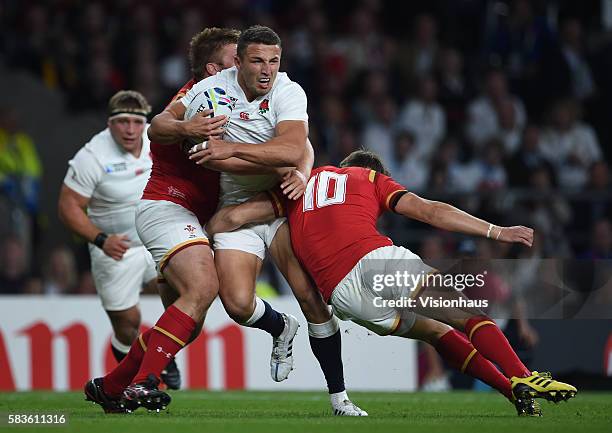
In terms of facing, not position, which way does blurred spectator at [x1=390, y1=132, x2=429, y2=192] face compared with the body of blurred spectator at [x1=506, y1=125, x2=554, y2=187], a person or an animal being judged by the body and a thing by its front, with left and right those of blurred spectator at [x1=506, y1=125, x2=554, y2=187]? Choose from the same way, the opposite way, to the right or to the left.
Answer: the same way

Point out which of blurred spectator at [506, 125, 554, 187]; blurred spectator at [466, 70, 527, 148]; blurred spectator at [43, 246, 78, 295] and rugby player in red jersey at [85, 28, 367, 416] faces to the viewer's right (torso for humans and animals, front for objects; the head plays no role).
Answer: the rugby player in red jersey

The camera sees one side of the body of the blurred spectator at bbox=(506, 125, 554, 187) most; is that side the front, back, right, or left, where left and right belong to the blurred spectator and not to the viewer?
front

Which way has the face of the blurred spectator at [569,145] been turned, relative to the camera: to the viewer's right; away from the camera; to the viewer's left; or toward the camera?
toward the camera

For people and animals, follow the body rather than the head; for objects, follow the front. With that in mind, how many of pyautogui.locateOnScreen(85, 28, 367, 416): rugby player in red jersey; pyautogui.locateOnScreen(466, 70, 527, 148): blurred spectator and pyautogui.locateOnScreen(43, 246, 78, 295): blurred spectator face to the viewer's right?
1

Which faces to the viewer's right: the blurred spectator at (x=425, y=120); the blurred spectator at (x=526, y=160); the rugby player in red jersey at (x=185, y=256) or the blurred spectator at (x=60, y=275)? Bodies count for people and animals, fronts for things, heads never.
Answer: the rugby player in red jersey

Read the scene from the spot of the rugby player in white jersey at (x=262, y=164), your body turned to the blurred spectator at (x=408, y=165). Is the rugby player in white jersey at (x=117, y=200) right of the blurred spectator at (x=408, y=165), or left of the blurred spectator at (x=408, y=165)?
left

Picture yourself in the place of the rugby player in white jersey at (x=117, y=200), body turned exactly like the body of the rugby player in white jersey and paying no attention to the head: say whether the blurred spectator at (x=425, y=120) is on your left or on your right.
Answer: on your left

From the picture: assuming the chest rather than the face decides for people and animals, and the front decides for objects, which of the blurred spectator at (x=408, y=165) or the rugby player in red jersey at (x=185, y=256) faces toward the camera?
the blurred spectator

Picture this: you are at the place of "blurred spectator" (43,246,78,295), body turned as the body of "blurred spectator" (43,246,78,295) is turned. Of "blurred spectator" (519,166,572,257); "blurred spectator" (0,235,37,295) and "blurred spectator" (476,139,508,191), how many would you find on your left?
2

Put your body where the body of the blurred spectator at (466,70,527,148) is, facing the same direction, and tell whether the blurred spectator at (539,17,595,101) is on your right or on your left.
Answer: on your left

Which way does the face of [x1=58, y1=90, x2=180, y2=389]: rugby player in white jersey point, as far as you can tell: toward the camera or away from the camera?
toward the camera

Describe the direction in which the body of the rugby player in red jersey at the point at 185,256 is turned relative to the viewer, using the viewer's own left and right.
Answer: facing to the right of the viewer

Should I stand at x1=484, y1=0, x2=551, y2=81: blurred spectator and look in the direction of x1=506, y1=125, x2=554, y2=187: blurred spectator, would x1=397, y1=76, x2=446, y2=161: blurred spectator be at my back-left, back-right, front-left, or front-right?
front-right

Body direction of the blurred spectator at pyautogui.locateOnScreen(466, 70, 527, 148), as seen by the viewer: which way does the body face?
toward the camera

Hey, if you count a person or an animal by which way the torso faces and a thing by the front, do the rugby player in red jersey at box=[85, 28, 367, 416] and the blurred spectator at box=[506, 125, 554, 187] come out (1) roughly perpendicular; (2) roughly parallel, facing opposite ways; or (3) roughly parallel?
roughly perpendicular

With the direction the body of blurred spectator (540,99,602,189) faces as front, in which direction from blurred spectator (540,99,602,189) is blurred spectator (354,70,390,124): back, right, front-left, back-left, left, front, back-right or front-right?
right
